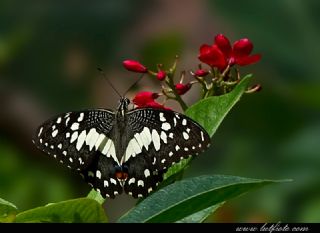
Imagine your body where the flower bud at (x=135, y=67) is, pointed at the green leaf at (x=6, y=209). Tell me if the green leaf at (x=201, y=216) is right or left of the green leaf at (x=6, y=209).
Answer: left

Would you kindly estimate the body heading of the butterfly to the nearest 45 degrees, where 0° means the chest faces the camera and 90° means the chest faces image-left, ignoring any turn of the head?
approximately 180°

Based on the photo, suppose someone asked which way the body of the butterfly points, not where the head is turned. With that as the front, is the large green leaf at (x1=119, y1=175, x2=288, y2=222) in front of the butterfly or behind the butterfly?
behind
